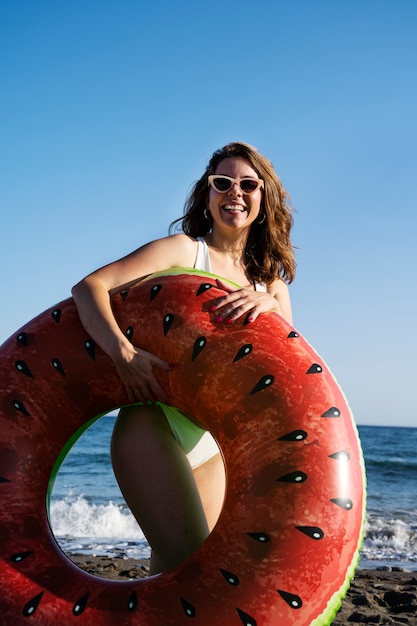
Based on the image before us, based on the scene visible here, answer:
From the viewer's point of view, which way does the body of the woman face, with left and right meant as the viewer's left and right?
facing the viewer and to the right of the viewer
